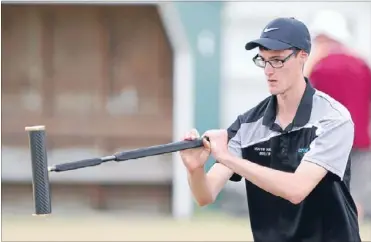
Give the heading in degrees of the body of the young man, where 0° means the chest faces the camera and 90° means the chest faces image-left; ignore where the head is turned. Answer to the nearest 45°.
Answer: approximately 45°

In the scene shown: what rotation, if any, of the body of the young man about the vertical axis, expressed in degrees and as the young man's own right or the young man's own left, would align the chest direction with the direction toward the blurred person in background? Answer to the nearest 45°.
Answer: approximately 135° to the young man's own right
